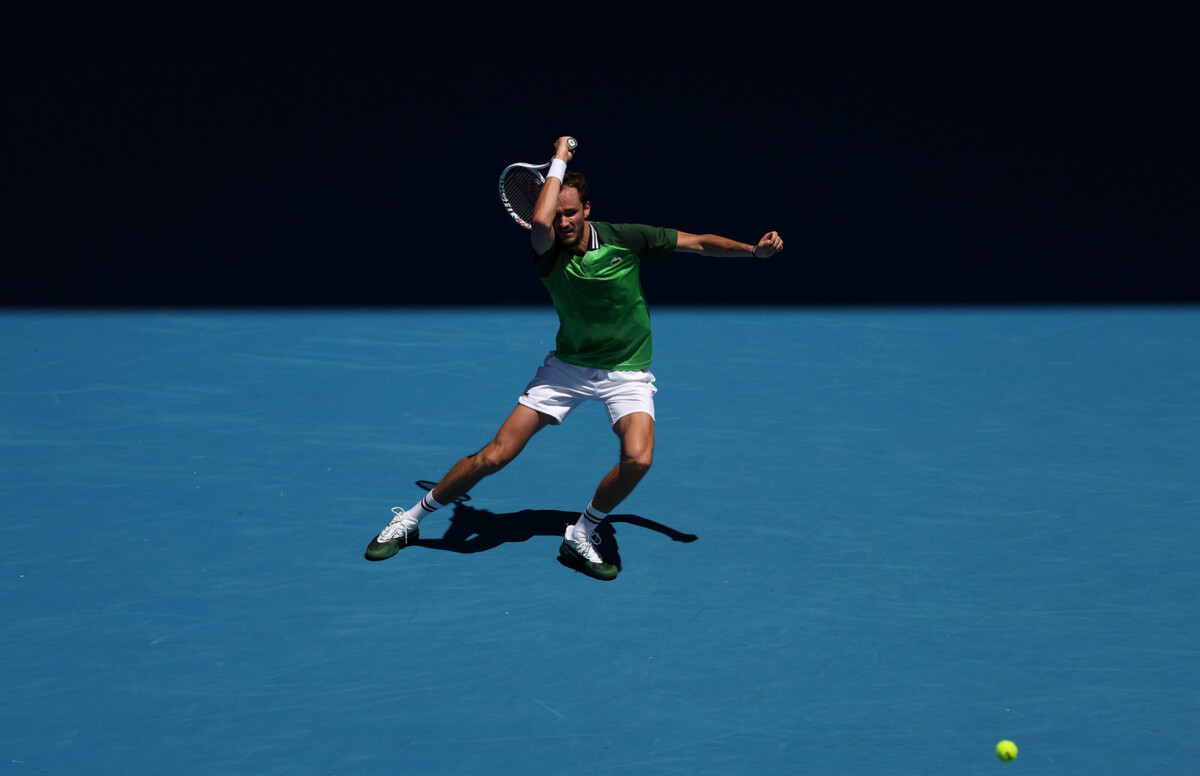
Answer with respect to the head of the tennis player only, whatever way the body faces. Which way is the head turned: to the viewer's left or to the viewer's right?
to the viewer's left

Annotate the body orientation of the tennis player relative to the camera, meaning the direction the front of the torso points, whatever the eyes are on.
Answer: toward the camera
